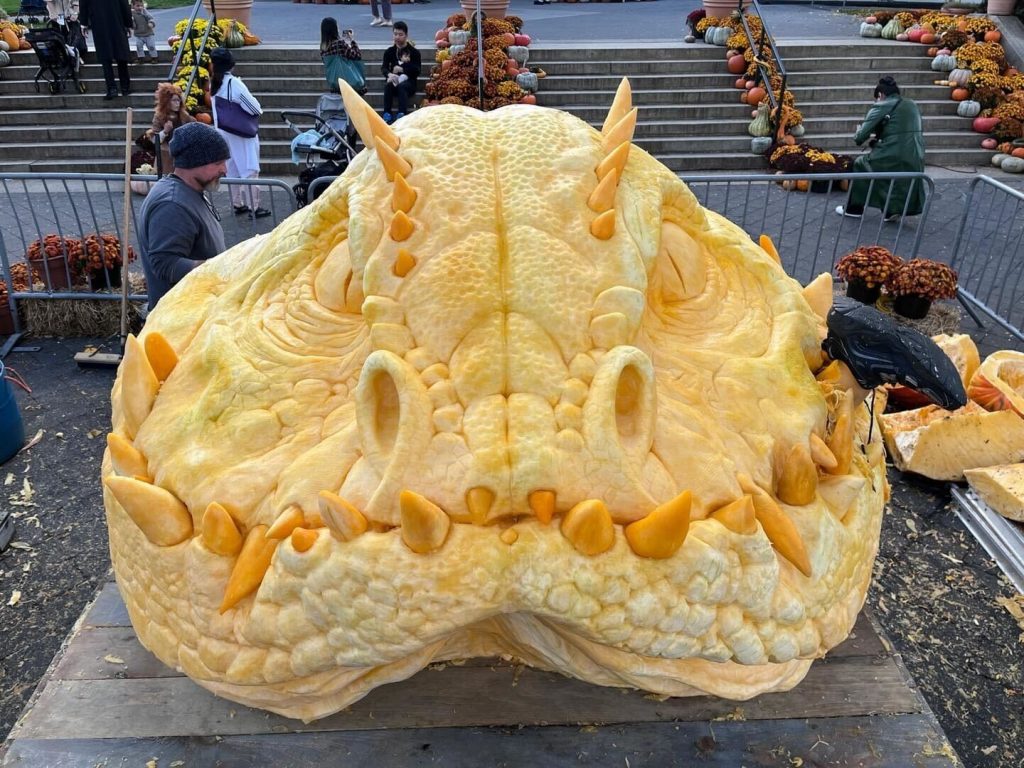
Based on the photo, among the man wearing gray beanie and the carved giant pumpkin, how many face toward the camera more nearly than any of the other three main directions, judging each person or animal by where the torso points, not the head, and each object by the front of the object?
1

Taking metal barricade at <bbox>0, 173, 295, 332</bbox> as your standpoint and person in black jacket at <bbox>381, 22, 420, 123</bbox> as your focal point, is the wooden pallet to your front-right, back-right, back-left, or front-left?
back-right

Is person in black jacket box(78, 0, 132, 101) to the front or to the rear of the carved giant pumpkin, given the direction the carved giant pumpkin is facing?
to the rear

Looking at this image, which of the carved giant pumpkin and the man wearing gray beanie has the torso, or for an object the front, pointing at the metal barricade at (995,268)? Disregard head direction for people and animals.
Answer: the man wearing gray beanie

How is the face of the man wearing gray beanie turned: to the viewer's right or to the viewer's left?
to the viewer's right

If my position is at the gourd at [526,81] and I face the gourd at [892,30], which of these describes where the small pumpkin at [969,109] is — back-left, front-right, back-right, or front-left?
front-right

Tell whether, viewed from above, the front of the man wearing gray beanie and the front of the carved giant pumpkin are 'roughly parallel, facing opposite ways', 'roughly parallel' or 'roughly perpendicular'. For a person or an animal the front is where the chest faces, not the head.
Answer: roughly perpendicular

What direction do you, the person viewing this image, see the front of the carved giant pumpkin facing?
facing the viewer

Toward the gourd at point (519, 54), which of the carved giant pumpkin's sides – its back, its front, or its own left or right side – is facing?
back

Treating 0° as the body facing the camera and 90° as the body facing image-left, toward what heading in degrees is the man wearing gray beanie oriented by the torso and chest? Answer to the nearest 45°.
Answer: approximately 270°

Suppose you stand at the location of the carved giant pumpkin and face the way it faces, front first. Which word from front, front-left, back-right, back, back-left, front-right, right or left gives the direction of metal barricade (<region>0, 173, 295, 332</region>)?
back-right
